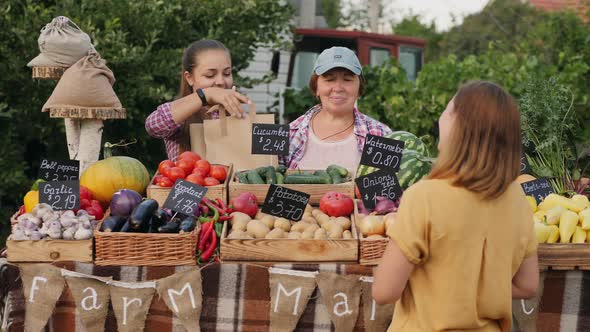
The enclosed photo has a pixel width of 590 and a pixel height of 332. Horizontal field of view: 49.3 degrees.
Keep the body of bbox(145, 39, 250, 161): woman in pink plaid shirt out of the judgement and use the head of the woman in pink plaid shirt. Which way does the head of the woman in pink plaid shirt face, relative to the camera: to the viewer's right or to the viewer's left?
to the viewer's right

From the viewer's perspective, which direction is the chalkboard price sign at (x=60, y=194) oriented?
toward the camera

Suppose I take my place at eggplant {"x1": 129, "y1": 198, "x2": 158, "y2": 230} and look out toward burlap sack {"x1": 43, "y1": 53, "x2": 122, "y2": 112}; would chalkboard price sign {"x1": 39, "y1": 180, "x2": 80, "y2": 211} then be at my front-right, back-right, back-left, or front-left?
front-left

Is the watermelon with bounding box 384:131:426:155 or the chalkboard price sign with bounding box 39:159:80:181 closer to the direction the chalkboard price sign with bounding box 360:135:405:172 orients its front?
the chalkboard price sign

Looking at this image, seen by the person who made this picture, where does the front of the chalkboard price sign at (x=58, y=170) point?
facing the viewer

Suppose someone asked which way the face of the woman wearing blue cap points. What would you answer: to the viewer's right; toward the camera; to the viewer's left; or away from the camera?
toward the camera

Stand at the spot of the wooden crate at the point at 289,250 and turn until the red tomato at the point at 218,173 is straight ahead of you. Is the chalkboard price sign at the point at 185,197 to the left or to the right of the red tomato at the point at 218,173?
left

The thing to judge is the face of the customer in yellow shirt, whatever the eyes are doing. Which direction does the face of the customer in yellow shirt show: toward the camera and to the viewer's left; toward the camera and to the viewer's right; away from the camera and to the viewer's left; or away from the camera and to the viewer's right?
away from the camera and to the viewer's left

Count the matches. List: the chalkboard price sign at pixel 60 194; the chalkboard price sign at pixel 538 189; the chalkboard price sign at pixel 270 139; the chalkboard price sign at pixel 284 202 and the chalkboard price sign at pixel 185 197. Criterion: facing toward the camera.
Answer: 5

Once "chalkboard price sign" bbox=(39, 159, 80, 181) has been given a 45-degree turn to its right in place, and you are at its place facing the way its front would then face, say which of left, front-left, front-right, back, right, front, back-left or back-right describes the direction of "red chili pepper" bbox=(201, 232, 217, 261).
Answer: left

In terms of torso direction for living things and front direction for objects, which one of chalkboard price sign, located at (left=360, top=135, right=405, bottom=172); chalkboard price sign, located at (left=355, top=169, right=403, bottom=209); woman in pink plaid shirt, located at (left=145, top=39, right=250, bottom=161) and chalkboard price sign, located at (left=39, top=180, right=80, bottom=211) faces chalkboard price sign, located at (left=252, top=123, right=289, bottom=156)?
the woman in pink plaid shirt

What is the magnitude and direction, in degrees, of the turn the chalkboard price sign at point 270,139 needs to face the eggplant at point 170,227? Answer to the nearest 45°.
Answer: approximately 45° to its right

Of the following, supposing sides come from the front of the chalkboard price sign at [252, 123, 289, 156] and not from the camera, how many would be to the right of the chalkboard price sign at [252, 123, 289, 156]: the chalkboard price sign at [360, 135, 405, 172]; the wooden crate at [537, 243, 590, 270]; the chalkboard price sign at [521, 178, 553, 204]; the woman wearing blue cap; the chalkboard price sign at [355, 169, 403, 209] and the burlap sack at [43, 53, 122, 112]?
1
